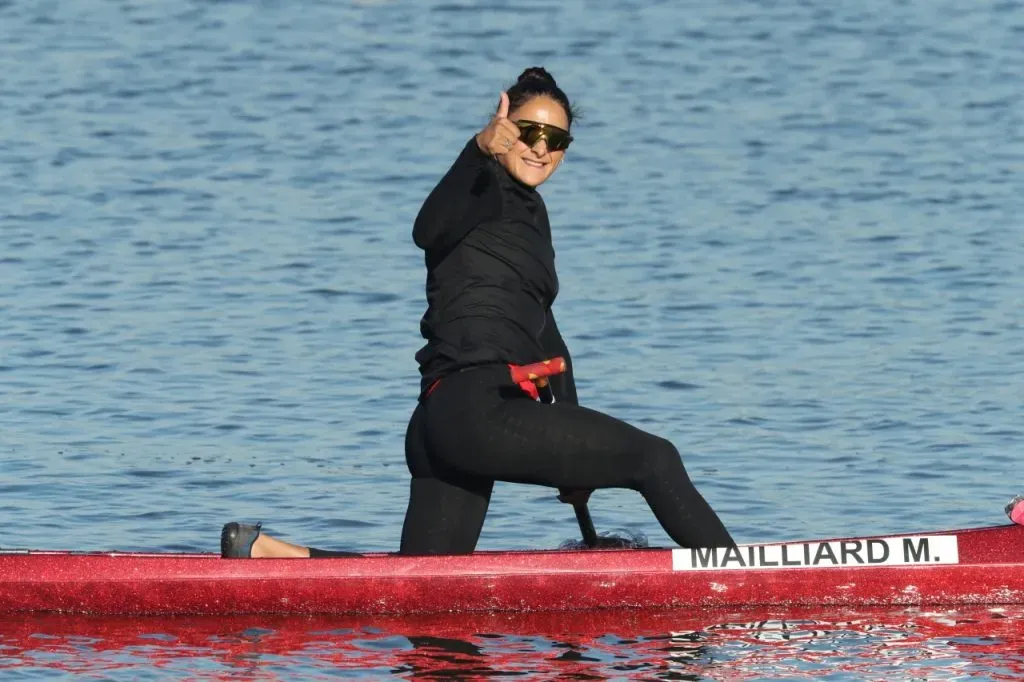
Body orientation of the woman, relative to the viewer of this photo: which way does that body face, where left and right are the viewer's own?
facing to the right of the viewer

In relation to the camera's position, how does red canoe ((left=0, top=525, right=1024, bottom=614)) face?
facing to the right of the viewer
